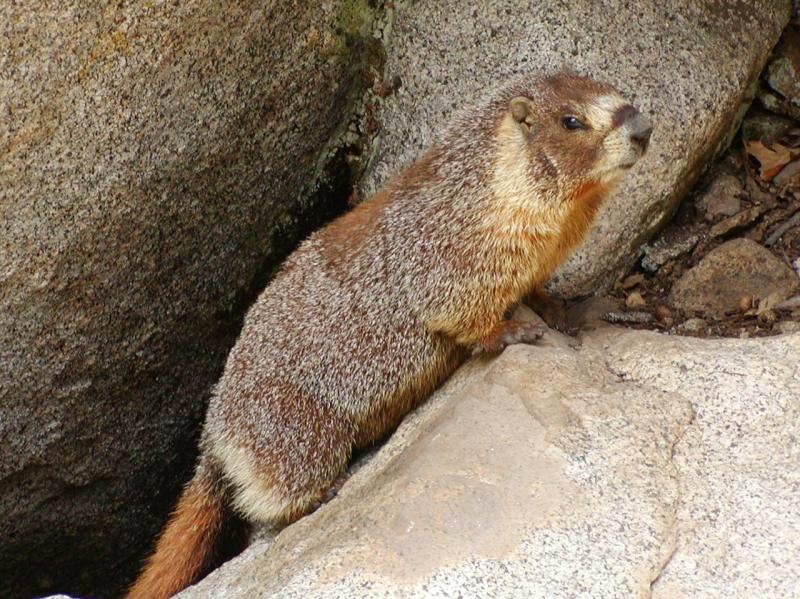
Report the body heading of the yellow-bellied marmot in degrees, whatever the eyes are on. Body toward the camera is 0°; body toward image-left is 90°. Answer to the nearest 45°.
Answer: approximately 270°

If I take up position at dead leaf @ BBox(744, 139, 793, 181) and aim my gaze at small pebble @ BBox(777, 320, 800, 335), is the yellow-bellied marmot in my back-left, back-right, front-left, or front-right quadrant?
front-right

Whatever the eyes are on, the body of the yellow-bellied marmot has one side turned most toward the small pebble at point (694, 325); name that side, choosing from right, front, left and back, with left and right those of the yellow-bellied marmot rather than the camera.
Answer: front

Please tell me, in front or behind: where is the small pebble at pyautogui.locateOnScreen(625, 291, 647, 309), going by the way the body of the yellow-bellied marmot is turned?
in front

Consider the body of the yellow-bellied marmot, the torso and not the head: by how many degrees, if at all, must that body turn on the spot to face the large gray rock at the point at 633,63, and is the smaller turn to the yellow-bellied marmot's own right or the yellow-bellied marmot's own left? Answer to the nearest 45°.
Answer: approximately 45° to the yellow-bellied marmot's own left

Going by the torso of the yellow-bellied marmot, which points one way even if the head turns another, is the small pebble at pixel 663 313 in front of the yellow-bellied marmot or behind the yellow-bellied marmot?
in front

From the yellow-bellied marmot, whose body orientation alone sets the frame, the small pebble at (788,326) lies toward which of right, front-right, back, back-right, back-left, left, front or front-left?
front

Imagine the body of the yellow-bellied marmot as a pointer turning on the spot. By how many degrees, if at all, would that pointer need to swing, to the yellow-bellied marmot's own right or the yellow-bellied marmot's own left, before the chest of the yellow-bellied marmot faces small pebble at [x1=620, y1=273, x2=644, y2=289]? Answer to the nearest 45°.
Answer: approximately 45° to the yellow-bellied marmot's own left

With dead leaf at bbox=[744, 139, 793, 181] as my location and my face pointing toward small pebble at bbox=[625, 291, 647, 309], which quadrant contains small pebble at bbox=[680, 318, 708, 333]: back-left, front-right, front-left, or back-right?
front-left

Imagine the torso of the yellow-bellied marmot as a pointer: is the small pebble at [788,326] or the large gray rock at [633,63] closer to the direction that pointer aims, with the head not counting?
the small pebble
